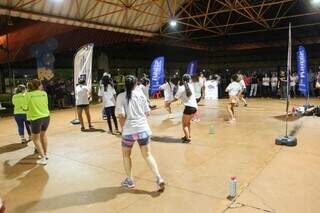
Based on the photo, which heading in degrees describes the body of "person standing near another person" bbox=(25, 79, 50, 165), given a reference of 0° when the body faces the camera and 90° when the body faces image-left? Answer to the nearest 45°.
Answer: approximately 180°

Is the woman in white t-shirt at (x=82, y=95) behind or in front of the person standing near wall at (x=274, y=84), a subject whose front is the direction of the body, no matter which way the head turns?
in front

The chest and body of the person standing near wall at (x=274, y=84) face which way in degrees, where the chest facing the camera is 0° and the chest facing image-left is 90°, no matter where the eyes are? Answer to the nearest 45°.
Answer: approximately 0°

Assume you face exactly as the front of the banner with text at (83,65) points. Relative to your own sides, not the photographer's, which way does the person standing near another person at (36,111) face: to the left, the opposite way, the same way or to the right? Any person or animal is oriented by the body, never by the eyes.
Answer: the opposite way

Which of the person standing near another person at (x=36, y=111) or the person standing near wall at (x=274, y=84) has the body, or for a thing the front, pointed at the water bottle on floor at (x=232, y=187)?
the person standing near wall at (x=274, y=84)

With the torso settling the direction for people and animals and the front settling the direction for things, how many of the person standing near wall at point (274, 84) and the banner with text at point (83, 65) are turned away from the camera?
0

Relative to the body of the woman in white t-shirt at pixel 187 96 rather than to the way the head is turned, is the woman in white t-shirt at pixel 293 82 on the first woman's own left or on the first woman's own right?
on the first woman's own right

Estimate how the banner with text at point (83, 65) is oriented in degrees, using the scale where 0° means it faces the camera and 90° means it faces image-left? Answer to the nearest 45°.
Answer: approximately 0°

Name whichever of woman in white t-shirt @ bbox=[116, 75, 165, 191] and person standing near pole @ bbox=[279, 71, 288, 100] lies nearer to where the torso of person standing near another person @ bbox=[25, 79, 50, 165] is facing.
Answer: the person standing near pole

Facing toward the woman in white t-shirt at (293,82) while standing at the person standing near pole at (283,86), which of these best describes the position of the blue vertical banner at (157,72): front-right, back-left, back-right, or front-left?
back-left
